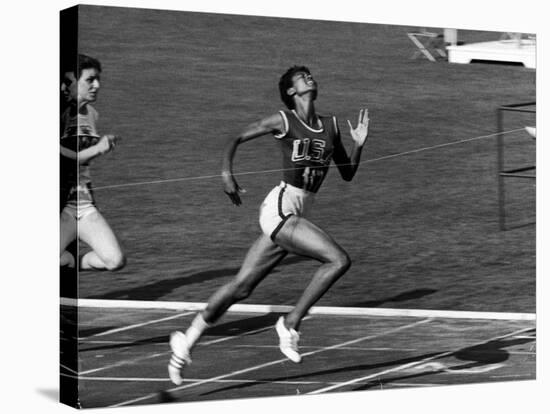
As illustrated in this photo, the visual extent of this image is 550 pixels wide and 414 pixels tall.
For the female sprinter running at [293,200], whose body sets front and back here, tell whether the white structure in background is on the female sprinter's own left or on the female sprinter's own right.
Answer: on the female sprinter's own left

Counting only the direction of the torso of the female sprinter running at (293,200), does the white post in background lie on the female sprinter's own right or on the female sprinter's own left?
on the female sprinter's own left

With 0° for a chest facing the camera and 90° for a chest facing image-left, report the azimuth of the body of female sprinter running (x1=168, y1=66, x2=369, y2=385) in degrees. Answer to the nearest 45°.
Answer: approximately 315°
